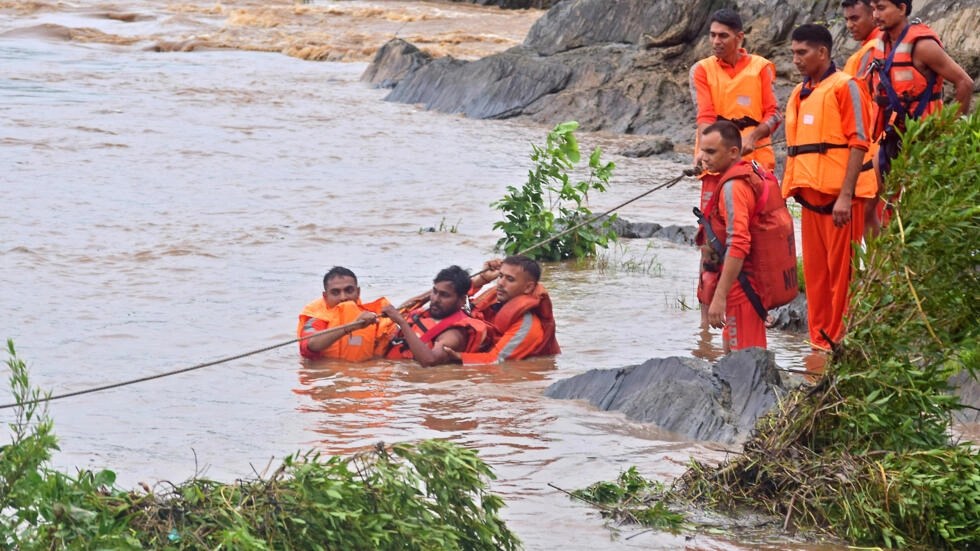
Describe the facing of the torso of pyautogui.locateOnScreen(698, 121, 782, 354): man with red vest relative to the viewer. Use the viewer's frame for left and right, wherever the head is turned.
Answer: facing to the left of the viewer

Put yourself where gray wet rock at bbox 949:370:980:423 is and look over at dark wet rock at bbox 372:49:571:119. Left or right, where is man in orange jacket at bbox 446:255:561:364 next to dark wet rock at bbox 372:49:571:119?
left

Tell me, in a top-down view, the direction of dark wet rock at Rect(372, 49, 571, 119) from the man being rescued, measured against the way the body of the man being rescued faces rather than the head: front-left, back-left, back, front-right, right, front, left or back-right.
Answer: back-right

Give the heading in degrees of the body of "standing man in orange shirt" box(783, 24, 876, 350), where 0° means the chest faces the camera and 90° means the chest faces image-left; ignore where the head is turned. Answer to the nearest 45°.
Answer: approximately 45°

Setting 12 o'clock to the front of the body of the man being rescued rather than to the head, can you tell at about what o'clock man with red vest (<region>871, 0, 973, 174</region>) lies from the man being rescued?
The man with red vest is roughly at 8 o'clock from the man being rescued.

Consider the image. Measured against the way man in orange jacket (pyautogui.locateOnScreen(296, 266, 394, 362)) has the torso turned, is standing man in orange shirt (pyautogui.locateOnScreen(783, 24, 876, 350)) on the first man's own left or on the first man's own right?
on the first man's own left

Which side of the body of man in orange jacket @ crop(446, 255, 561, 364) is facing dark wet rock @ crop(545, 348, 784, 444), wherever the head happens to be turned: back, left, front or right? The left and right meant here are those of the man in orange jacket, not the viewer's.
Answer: left

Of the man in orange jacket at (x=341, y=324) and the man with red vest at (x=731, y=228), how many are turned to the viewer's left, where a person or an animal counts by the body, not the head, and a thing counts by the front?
1

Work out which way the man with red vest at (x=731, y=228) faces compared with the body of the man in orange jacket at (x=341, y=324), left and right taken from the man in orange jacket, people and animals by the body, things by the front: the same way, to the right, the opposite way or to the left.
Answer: to the right
